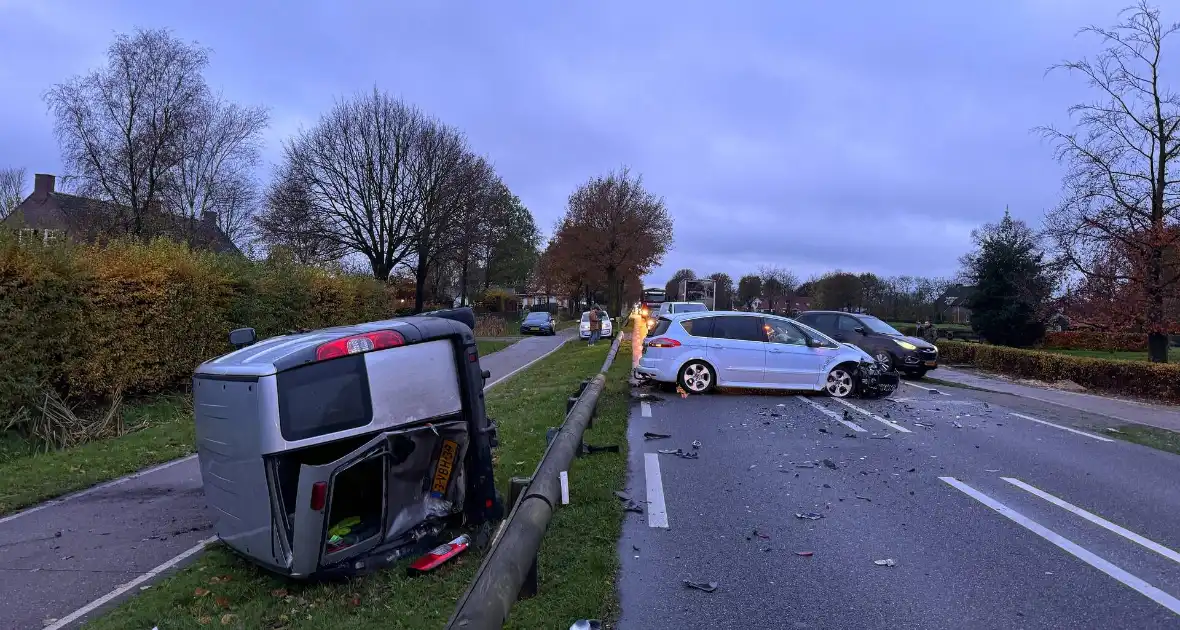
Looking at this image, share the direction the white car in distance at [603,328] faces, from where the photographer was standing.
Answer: facing the viewer

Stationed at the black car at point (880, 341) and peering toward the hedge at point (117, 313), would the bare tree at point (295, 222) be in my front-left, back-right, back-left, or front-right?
front-right

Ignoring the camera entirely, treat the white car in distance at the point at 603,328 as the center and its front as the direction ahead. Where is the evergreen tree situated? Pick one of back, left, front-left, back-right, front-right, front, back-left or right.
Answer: left

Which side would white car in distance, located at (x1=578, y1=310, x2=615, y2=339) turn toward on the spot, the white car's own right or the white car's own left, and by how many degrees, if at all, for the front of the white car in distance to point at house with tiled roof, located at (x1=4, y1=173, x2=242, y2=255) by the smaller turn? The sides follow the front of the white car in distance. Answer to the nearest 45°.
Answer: approximately 90° to the white car's own right

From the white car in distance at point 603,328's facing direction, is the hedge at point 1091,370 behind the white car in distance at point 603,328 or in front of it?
in front

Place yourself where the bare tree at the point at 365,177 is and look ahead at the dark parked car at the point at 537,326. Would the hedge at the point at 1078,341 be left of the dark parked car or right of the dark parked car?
right

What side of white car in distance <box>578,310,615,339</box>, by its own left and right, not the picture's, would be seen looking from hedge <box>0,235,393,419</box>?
front

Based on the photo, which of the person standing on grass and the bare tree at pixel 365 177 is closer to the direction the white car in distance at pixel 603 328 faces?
the person standing on grass

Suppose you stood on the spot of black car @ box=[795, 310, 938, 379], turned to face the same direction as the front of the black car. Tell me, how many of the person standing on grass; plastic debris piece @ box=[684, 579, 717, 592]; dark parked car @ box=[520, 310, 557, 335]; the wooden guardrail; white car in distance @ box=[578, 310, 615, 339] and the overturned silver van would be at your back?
3

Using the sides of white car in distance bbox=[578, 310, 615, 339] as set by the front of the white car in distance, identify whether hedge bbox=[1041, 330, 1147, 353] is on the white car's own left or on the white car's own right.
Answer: on the white car's own left

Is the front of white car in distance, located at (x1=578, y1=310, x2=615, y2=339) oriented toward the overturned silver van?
yes

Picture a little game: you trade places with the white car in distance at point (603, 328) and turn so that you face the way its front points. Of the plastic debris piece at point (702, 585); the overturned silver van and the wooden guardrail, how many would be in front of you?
3

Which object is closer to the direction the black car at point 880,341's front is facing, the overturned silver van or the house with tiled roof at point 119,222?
the overturned silver van

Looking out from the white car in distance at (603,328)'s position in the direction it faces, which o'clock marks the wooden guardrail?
The wooden guardrail is roughly at 12 o'clock from the white car in distance.

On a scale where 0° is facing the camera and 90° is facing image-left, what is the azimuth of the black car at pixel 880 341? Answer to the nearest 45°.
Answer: approximately 315°

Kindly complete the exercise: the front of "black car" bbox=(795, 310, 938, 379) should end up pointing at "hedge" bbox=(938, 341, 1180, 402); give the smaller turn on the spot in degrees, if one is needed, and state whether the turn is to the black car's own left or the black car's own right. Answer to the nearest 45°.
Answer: approximately 45° to the black car's own left
